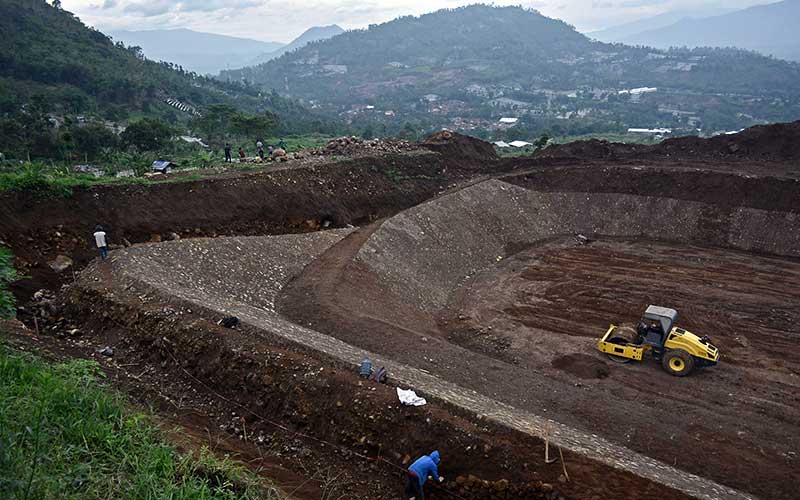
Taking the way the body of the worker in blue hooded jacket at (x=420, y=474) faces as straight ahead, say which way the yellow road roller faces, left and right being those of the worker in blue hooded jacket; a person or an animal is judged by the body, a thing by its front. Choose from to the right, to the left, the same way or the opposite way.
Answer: the opposite way

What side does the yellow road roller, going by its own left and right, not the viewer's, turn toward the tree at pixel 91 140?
front

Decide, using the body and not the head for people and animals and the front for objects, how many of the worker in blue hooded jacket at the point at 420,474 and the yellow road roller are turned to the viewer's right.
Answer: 1

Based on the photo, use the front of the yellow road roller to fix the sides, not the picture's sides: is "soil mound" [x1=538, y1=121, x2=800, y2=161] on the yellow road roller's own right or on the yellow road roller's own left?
on the yellow road roller's own right

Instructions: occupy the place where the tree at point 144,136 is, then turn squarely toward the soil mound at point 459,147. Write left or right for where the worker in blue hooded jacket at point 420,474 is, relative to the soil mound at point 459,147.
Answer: right

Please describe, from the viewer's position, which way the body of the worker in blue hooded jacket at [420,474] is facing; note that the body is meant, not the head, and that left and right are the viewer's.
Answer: facing to the right of the viewer

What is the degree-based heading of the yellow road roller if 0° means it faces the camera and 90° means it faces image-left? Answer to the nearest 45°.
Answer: approximately 90°

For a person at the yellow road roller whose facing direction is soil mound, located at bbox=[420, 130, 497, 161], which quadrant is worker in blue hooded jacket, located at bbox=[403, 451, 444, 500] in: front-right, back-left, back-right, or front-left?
back-left

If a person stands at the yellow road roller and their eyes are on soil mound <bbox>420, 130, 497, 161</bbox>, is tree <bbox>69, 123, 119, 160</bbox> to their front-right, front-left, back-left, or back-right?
front-left

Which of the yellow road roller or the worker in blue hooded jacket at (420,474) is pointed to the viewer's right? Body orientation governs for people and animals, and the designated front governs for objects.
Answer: the worker in blue hooded jacket

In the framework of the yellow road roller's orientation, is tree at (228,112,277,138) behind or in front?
in front

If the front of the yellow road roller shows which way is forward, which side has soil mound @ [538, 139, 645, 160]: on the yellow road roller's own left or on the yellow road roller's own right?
on the yellow road roller's own right
